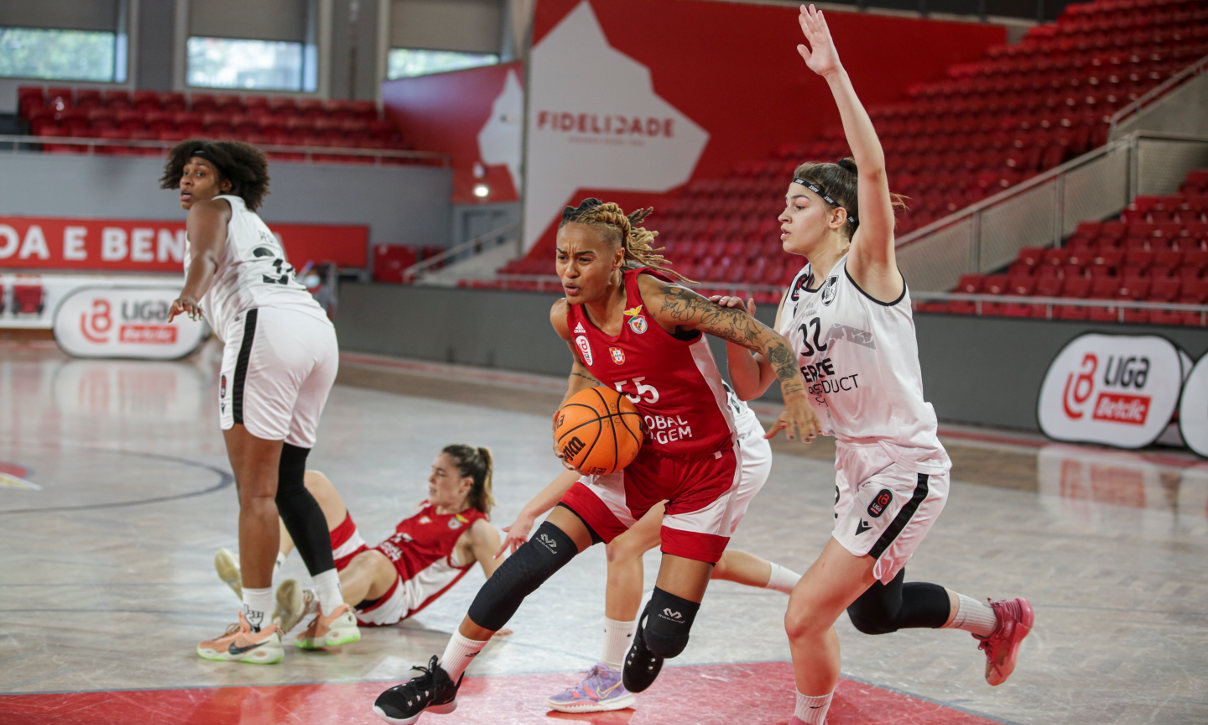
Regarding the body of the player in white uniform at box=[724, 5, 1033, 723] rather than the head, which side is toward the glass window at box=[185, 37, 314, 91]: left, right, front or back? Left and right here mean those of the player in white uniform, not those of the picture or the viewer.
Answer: right

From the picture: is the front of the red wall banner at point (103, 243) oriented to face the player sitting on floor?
yes

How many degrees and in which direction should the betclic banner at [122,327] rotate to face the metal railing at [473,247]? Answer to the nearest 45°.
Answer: approximately 135° to its left

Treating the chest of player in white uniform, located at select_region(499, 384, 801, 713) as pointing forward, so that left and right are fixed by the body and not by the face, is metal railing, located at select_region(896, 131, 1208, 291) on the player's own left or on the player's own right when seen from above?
on the player's own right

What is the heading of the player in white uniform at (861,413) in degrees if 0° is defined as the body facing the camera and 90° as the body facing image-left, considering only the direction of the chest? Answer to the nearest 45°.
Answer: approximately 45°

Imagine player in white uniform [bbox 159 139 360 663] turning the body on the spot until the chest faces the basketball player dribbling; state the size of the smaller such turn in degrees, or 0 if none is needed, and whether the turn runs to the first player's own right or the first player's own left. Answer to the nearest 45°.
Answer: approximately 180°

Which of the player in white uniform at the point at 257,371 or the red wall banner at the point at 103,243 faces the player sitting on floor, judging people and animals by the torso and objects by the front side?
the red wall banner

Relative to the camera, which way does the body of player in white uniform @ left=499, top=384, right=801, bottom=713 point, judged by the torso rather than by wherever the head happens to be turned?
to the viewer's left

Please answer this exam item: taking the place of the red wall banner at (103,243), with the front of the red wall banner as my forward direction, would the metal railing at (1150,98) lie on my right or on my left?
on my left

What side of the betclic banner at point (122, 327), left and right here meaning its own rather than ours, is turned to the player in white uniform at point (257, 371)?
front

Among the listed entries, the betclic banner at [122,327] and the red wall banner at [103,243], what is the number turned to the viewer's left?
0

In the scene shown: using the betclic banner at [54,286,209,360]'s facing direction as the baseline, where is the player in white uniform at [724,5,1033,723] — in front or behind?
in front

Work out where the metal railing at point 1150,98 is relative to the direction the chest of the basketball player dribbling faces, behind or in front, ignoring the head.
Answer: behind

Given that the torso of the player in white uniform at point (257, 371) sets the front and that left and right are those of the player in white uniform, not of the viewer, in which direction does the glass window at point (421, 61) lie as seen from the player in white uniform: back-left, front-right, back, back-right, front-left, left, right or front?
front-right

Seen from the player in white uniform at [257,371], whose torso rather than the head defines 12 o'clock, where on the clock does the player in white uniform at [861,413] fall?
the player in white uniform at [861,413] is roughly at 6 o'clock from the player in white uniform at [257,371].

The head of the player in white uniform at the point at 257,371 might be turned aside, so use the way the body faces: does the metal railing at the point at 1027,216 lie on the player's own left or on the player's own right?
on the player's own right
